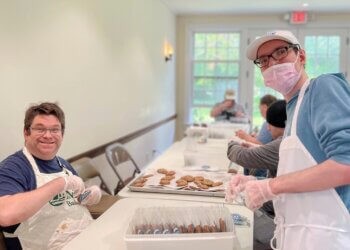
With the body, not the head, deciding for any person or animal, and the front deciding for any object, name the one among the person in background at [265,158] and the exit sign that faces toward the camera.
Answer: the exit sign

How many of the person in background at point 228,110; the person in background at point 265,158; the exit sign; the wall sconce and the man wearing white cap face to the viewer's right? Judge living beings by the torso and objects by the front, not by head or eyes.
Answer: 1

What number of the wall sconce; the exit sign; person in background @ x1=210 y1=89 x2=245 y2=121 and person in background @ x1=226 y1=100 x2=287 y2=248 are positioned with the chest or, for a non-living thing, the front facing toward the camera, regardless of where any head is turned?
2

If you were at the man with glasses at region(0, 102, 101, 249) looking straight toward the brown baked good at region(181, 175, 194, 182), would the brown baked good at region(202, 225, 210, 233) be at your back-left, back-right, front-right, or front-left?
front-right

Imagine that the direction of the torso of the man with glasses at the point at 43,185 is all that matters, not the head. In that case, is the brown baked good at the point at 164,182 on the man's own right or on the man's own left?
on the man's own left

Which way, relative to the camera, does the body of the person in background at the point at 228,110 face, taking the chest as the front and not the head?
toward the camera

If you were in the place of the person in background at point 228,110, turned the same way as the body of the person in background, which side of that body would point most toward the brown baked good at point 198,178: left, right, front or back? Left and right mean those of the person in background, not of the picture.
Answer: front

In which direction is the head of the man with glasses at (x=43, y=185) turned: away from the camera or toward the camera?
toward the camera

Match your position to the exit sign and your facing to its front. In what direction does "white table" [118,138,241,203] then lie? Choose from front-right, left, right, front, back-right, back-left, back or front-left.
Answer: front

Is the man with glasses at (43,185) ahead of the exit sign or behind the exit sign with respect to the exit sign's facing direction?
ahead

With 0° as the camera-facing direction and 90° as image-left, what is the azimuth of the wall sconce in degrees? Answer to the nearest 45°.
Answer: approximately 270°

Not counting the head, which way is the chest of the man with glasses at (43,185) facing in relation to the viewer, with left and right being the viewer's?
facing the viewer and to the right of the viewer

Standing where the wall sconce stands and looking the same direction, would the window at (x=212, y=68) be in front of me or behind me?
in front

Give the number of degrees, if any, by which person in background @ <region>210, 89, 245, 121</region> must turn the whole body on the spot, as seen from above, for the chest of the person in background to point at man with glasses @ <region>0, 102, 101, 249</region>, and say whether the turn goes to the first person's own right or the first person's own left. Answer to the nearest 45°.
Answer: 0° — they already face them

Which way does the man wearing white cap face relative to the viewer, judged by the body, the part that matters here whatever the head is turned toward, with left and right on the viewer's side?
facing the viewer and to the left of the viewer

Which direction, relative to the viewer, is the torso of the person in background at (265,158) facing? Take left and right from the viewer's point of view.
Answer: facing to the left of the viewer

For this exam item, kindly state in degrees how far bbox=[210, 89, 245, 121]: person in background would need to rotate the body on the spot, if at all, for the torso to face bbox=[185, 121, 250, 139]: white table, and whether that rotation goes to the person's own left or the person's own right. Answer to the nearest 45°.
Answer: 0° — they already face it

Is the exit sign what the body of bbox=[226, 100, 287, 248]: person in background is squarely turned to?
no
